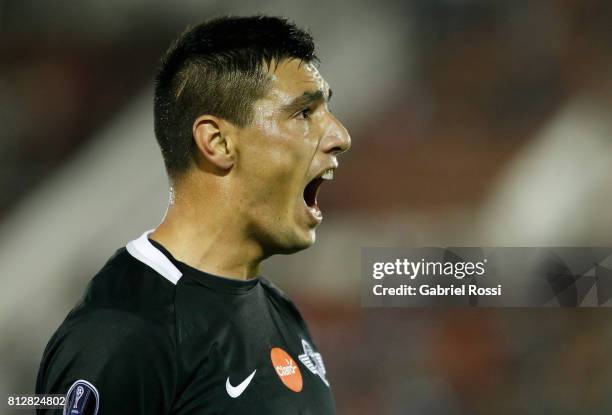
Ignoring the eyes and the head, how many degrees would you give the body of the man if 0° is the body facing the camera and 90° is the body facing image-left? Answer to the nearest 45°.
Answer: approximately 315°
